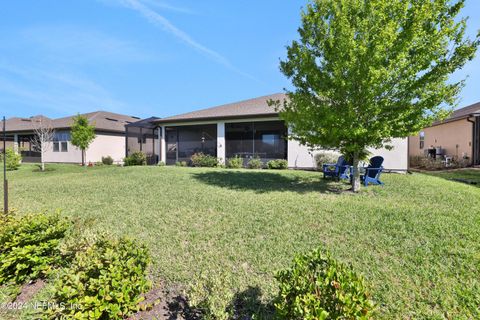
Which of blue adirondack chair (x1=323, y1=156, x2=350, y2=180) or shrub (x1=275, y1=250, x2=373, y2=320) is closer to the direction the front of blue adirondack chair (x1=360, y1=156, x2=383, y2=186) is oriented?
the shrub

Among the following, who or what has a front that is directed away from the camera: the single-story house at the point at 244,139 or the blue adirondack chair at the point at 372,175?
the single-story house

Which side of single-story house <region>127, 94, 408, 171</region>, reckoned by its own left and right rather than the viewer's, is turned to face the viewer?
back

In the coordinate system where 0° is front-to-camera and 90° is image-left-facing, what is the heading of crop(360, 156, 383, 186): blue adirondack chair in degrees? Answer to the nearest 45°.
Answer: approximately 45°

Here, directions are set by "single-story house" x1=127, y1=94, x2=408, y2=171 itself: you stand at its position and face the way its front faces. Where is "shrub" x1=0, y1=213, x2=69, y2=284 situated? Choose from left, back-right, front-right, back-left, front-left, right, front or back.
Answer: back

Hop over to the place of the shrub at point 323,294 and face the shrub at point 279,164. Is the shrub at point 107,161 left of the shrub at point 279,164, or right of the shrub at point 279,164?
left

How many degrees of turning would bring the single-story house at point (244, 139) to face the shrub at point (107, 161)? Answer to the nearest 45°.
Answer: approximately 90° to its left

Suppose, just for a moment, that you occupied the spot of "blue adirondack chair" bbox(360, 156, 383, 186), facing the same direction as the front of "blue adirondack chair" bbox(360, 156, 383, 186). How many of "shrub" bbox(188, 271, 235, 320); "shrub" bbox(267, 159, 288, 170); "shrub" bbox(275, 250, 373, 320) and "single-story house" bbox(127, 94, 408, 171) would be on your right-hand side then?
2

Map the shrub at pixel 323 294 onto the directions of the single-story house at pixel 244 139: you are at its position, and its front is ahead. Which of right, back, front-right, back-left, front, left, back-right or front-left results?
back
